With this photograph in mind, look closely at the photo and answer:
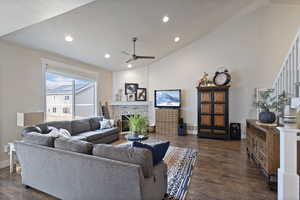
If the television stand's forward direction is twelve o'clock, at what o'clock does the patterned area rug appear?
The patterned area rug is roughly at 12 o'clock from the television stand.

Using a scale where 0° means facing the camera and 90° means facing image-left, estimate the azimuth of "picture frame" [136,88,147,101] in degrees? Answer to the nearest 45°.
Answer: approximately 0°

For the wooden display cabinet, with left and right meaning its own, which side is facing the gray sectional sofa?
front

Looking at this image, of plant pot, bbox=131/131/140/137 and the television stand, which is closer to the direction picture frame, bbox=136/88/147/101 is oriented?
the plant pot

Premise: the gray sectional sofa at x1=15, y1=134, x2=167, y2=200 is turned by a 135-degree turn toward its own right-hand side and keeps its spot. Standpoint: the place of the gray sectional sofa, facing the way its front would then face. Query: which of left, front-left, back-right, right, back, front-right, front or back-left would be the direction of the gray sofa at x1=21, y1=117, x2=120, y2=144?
back

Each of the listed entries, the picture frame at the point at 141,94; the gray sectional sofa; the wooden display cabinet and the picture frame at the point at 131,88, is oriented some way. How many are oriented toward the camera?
3

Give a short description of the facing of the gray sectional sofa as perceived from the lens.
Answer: facing away from the viewer and to the right of the viewer

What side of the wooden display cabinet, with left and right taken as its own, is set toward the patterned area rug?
front

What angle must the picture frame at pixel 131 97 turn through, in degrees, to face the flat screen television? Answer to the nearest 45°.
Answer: approximately 45° to its left

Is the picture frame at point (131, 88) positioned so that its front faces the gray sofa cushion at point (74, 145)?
yes
